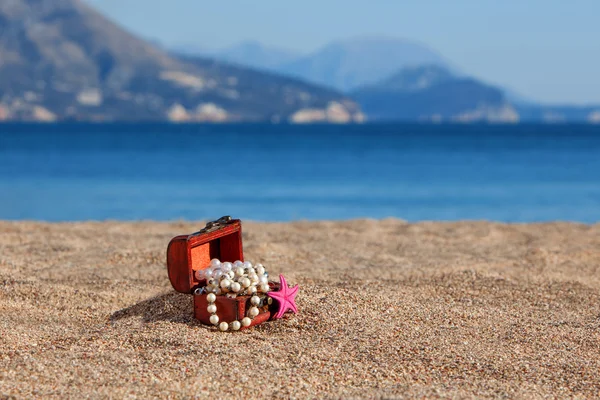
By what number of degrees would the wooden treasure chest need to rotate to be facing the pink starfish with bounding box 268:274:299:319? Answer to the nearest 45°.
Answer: approximately 45° to its left

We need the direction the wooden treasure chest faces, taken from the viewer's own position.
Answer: facing the viewer and to the right of the viewer
